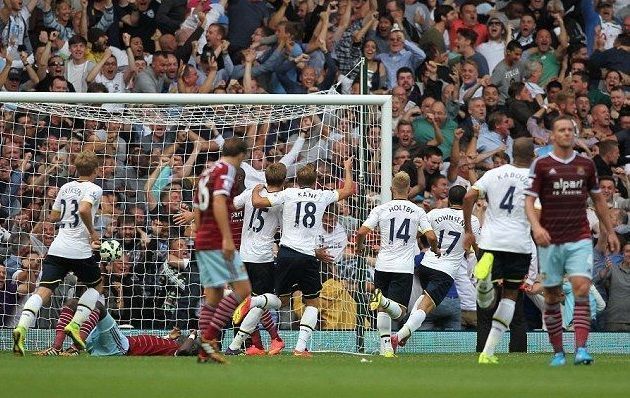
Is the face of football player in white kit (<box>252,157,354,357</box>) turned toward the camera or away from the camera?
away from the camera

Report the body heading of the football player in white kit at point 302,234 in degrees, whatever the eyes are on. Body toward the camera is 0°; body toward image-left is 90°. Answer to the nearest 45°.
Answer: approximately 180°

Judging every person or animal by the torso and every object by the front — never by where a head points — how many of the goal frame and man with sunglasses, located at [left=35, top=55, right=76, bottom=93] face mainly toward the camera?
2

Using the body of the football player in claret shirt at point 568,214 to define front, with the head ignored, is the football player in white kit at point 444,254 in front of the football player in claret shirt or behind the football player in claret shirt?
behind

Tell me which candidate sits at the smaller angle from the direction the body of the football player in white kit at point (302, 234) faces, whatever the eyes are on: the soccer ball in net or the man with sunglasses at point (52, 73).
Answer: the man with sunglasses

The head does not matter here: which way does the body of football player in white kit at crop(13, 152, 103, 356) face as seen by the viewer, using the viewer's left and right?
facing away from the viewer and to the right of the viewer

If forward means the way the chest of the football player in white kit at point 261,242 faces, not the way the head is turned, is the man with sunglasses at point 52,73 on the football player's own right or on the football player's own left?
on the football player's own left

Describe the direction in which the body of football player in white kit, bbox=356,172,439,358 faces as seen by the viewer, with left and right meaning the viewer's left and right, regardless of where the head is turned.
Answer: facing away from the viewer
